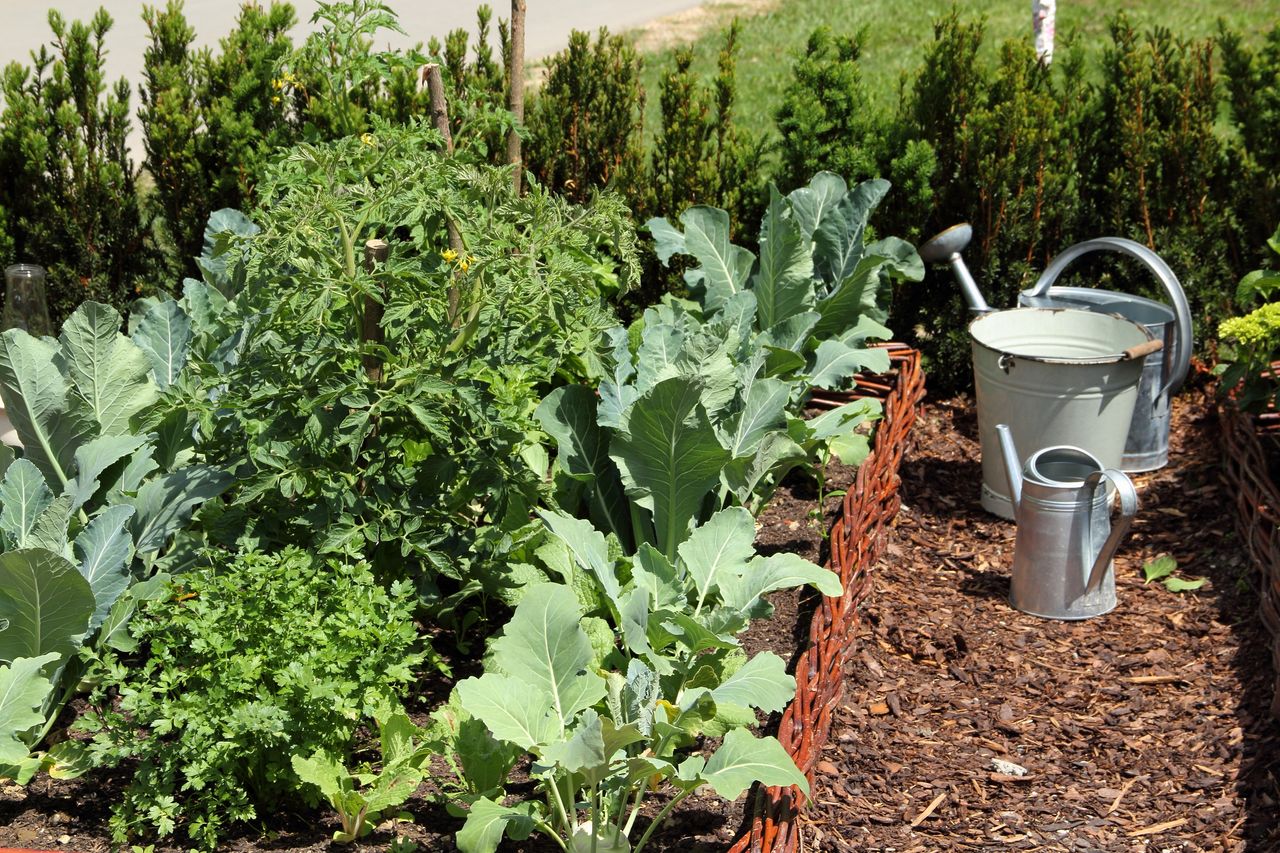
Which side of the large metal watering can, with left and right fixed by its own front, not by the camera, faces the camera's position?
left

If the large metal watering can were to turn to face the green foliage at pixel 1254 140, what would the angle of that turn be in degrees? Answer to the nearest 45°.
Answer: approximately 135° to its right

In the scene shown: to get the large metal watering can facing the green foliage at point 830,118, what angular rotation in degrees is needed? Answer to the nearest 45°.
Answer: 0° — it already faces it

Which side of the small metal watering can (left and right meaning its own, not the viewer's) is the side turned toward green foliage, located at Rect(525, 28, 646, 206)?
front

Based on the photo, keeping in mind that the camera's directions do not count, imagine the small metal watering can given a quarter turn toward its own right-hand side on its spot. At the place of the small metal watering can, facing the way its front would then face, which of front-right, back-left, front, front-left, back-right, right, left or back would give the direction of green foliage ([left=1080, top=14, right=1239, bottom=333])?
front-left

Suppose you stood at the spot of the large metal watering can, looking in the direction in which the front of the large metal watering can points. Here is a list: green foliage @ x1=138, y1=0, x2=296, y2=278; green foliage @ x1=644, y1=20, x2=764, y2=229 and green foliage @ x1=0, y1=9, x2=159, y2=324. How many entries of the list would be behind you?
0

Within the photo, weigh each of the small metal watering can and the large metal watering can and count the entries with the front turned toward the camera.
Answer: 0

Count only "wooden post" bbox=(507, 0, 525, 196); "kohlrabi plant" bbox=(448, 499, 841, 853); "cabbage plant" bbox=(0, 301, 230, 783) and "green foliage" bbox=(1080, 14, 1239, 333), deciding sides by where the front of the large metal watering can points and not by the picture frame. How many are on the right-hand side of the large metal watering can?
1

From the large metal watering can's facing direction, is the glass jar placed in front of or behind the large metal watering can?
in front

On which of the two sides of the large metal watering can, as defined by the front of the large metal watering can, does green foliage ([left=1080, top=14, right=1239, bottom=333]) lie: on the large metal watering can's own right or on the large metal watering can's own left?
on the large metal watering can's own right

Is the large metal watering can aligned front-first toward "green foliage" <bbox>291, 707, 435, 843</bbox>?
no

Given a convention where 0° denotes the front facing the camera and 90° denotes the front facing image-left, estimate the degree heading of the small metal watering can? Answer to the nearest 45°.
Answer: approximately 135°

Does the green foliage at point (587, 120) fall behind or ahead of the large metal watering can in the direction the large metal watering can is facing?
ahead

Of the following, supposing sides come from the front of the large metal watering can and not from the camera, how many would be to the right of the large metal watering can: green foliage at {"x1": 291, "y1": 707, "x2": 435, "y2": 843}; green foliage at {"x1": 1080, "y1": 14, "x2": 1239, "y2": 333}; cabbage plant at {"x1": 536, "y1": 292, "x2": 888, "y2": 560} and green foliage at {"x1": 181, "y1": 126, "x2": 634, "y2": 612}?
1

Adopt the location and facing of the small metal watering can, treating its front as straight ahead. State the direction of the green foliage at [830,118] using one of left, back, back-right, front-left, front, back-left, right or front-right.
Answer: front
